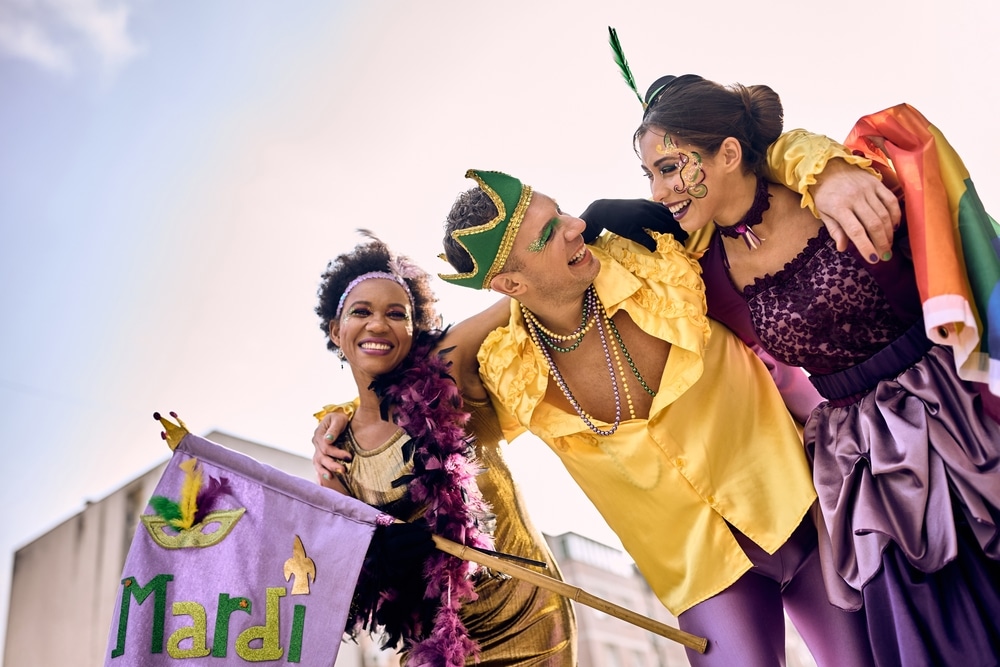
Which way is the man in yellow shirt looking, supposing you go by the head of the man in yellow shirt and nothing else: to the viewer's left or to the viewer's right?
to the viewer's right

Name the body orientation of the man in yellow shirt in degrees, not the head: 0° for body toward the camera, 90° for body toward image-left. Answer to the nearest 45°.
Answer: approximately 0°
